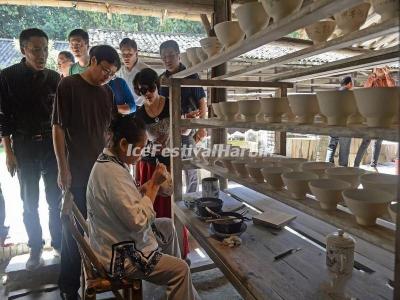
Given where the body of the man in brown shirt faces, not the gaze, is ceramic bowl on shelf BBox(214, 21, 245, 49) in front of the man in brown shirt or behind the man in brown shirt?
in front

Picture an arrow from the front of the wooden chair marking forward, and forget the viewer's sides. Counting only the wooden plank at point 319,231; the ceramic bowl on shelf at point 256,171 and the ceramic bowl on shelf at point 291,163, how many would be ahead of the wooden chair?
3

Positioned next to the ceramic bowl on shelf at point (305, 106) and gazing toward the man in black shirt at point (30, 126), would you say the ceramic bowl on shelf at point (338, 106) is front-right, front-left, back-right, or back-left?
back-left

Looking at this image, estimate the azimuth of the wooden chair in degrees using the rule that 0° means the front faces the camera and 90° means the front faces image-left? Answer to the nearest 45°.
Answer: approximately 270°

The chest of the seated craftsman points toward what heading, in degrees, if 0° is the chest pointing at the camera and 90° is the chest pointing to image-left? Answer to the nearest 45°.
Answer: approximately 270°

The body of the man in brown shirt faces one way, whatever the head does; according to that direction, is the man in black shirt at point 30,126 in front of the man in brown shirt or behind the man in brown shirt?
behind

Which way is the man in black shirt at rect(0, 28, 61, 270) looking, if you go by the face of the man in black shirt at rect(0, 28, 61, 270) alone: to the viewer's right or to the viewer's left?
to the viewer's right

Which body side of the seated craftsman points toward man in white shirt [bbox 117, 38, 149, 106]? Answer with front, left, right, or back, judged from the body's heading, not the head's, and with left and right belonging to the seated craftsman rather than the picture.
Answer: left

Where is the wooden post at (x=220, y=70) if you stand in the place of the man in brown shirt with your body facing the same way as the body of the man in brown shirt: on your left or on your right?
on your left

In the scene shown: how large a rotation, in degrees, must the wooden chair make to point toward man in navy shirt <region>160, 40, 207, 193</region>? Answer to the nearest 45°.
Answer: approximately 45° to its left
